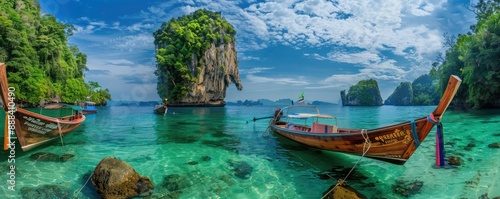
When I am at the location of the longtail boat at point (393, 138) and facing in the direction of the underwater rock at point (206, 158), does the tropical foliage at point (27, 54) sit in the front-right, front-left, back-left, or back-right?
front-right

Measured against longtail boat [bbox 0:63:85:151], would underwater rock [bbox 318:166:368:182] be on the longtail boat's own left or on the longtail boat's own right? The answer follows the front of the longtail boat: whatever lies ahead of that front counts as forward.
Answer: on the longtail boat's own left

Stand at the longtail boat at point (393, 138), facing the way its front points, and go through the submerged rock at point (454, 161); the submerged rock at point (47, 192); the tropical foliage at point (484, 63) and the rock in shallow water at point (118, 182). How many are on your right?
2

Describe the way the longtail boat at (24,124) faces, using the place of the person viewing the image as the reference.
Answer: facing the viewer and to the left of the viewer

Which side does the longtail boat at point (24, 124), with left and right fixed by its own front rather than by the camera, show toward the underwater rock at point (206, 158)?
left

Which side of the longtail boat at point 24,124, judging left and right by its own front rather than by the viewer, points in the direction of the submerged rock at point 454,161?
left

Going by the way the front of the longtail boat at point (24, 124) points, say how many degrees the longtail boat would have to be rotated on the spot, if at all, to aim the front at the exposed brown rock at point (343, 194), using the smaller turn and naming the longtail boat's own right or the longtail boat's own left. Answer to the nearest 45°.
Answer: approximately 90° to the longtail boat's own left

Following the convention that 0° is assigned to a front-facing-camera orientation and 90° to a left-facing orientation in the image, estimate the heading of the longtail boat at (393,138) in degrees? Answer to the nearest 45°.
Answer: approximately 315°

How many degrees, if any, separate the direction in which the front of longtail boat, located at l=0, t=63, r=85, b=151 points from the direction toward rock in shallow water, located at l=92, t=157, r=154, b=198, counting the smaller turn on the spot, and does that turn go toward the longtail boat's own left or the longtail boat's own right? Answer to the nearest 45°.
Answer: approximately 45° to the longtail boat's own left

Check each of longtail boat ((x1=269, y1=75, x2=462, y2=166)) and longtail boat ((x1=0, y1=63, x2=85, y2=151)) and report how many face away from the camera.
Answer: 0

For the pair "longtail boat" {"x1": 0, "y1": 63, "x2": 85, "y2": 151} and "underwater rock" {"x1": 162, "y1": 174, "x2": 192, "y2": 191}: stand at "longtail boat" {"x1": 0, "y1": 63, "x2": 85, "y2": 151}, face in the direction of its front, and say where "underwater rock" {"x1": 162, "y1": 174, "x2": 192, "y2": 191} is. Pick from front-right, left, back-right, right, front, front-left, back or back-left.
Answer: left

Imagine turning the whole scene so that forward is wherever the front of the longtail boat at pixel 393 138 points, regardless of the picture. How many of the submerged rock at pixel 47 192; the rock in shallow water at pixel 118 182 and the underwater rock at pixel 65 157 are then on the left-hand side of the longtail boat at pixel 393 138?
0

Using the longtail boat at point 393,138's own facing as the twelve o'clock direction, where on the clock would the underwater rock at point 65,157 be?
The underwater rock is roughly at 4 o'clock from the longtail boat.

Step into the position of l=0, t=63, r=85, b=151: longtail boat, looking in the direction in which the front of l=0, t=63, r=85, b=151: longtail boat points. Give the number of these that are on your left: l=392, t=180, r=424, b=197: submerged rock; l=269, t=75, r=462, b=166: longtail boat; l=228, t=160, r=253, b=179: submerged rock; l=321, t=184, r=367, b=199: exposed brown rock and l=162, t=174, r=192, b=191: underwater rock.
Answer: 5
